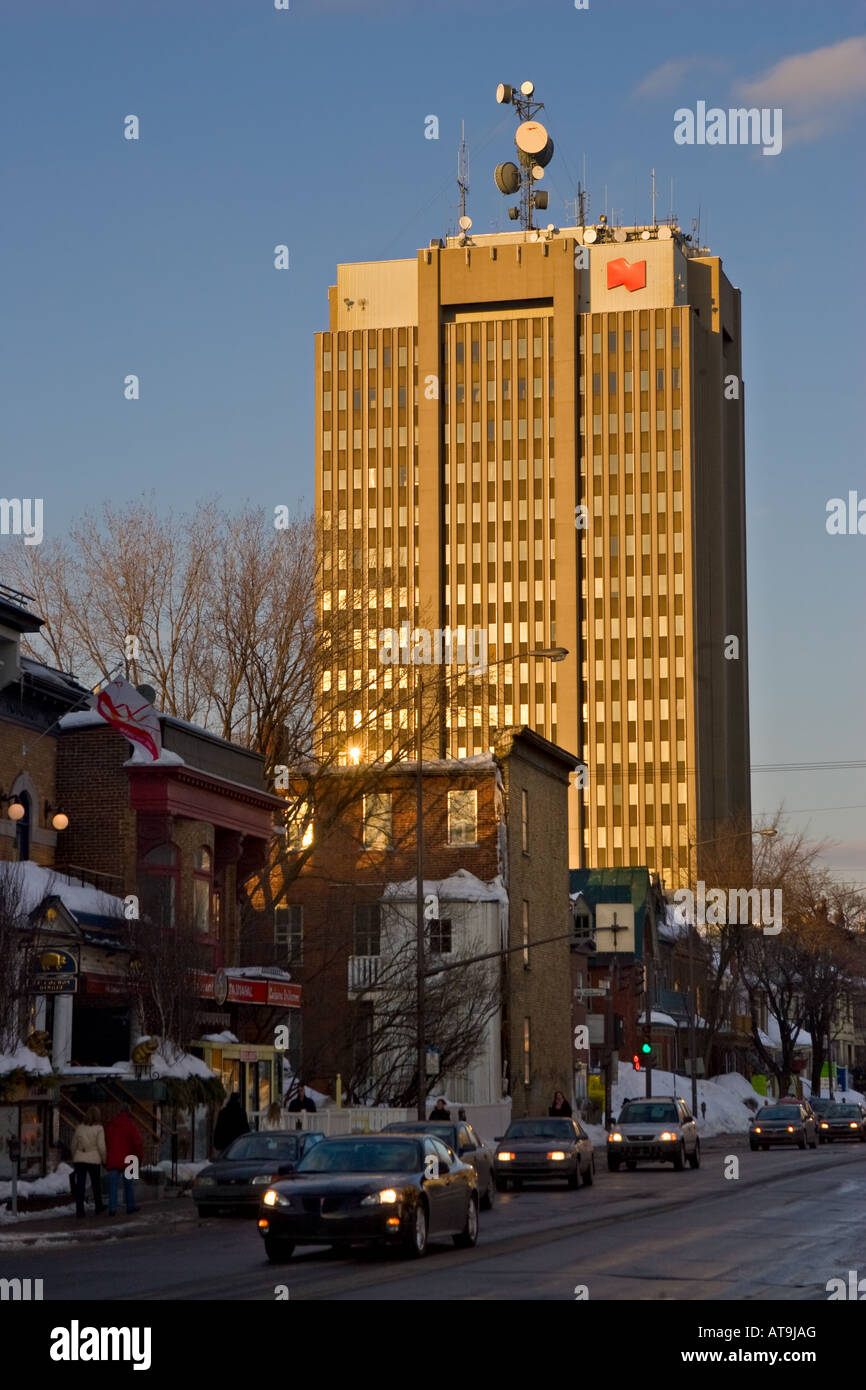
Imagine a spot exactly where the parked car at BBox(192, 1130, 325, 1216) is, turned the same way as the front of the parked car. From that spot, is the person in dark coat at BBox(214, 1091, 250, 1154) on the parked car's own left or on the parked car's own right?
on the parked car's own right

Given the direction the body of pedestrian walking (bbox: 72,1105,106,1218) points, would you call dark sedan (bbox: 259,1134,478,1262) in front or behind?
behind

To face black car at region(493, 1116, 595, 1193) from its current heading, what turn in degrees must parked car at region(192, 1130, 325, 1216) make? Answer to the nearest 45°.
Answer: approximately 180°

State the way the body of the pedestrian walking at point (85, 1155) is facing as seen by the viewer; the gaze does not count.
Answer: away from the camera

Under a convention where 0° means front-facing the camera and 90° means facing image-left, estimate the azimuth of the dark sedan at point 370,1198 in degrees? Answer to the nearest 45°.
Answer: approximately 45°

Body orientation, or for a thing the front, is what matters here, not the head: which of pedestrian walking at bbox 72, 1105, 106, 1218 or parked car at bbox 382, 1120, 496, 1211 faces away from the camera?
the pedestrian walking

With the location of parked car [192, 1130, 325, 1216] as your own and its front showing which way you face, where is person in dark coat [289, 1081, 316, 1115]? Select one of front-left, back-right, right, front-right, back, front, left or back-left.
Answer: back-right

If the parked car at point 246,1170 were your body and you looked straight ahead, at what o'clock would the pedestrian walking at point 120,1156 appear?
The pedestrian walking is roughly at 2 o'clock from the parked car.
